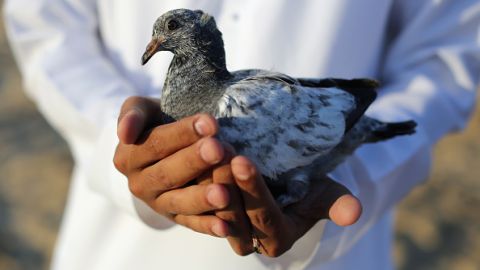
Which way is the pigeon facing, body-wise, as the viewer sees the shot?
to the viewer's left

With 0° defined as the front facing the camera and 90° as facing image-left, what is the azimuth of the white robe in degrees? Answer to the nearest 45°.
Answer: approximately 0°
